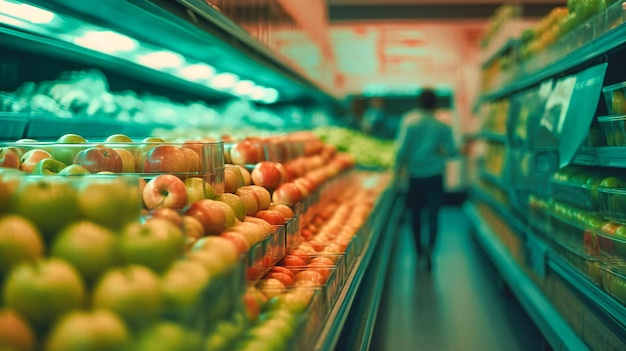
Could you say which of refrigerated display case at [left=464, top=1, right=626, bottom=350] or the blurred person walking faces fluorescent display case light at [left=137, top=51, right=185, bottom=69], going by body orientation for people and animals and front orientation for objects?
the refrigerated display case

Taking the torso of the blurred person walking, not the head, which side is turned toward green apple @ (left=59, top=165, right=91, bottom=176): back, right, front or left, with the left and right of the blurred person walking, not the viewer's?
back

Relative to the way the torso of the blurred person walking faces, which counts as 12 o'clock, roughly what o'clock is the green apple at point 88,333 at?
The green apple is roughly at 6 o'clock from the blurred person walking.

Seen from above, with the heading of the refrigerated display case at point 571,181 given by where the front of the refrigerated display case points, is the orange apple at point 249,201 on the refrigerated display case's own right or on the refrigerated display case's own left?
on the refrigerated display case's own left

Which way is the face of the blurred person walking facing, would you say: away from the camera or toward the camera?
away from the camera

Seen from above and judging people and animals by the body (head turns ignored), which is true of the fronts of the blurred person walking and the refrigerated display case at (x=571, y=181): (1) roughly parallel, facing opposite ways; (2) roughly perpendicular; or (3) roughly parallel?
roughly perpendicular

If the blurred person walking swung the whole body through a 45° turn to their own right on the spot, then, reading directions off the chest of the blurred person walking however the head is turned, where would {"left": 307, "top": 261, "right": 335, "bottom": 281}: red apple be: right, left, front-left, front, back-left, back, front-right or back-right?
back-right

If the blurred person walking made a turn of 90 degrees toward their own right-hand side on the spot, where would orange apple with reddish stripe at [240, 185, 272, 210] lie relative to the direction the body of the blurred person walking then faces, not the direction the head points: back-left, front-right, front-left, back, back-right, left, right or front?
right

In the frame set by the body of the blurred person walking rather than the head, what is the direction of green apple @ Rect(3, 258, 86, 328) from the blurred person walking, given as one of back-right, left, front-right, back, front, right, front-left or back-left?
back

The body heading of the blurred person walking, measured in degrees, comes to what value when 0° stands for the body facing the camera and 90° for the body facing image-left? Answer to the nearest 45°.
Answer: approximately 180°

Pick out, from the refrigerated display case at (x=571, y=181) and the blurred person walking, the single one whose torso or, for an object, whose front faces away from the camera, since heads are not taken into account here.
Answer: the blurred person walking

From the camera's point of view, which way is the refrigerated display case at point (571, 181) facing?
to the viewer's left

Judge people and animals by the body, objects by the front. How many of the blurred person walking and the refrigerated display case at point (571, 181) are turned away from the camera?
1
